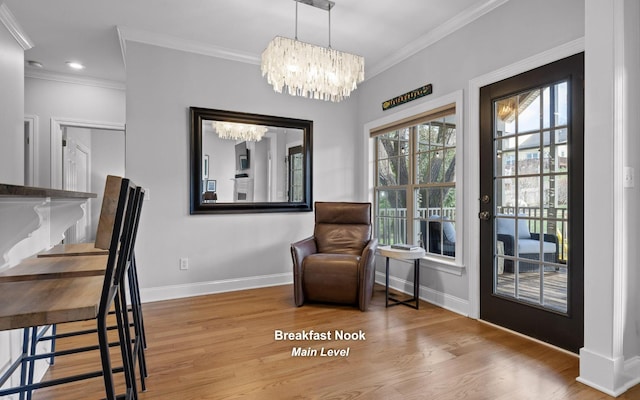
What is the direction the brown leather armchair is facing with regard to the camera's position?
facing the viewer

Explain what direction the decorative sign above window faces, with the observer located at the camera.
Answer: facing the viewer and to the left of the viewer

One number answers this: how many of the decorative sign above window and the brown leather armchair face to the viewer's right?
0

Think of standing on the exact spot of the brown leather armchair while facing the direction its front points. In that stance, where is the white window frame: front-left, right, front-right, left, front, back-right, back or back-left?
left

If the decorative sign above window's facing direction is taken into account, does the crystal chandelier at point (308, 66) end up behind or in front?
in front

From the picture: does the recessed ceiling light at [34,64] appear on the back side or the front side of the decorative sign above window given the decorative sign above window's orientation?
on the front side

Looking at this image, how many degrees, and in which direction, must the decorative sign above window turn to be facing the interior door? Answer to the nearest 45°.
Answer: approximately 45° to its right

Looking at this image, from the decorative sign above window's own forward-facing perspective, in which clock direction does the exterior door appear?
The exterior door is roughly at 9 o'clock from the decorative sign above window.
